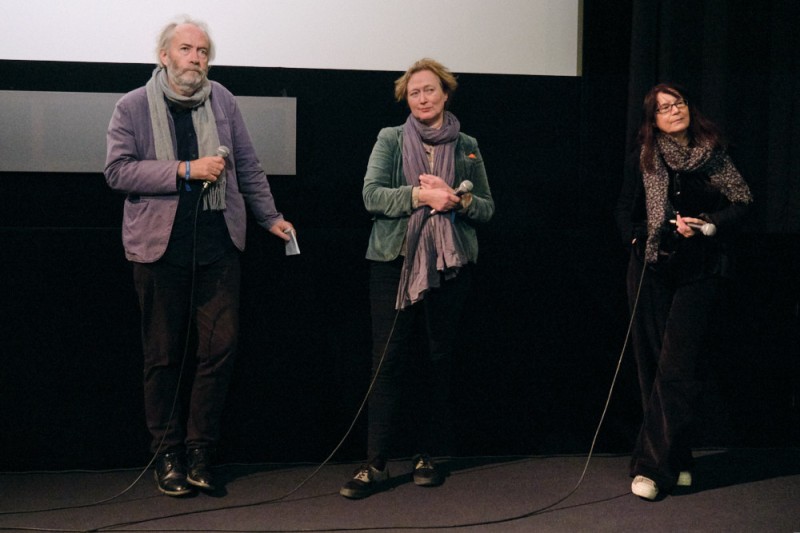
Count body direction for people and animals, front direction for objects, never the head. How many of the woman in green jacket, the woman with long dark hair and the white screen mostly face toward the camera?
3

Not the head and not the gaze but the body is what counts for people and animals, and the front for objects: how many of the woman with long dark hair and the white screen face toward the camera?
2

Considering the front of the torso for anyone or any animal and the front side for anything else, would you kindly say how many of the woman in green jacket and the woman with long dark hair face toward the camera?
2

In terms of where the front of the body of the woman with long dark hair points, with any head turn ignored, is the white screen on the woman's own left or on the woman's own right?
on the woman's own right

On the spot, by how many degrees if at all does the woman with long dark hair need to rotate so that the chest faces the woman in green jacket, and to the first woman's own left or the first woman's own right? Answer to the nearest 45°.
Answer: approximately 90° to the first woman's own right

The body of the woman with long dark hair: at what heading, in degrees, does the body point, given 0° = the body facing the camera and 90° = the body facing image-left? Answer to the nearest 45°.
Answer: approximately 0°

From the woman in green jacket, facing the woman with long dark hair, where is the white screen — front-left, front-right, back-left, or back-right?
back-left

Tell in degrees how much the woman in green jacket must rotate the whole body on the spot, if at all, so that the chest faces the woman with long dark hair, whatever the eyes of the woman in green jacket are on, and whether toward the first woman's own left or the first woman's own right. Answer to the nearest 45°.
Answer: approximately 90° to the first woman's own left
